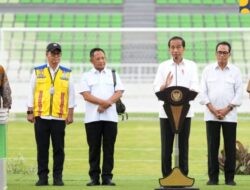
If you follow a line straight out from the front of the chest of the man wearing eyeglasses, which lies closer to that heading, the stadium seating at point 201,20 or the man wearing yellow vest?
the man wearing yellow vest

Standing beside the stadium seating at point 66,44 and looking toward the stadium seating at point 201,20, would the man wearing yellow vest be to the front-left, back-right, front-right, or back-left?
back-right

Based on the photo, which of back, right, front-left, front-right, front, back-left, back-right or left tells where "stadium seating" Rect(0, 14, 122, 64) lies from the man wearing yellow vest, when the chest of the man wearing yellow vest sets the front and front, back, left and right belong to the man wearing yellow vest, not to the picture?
back

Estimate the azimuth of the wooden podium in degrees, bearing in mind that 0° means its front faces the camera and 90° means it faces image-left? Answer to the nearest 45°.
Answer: approximately 0°

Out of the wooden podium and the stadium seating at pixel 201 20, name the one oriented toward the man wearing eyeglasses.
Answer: the stadium seating

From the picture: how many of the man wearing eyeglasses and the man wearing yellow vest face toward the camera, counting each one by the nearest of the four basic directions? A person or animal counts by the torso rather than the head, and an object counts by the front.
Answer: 2
